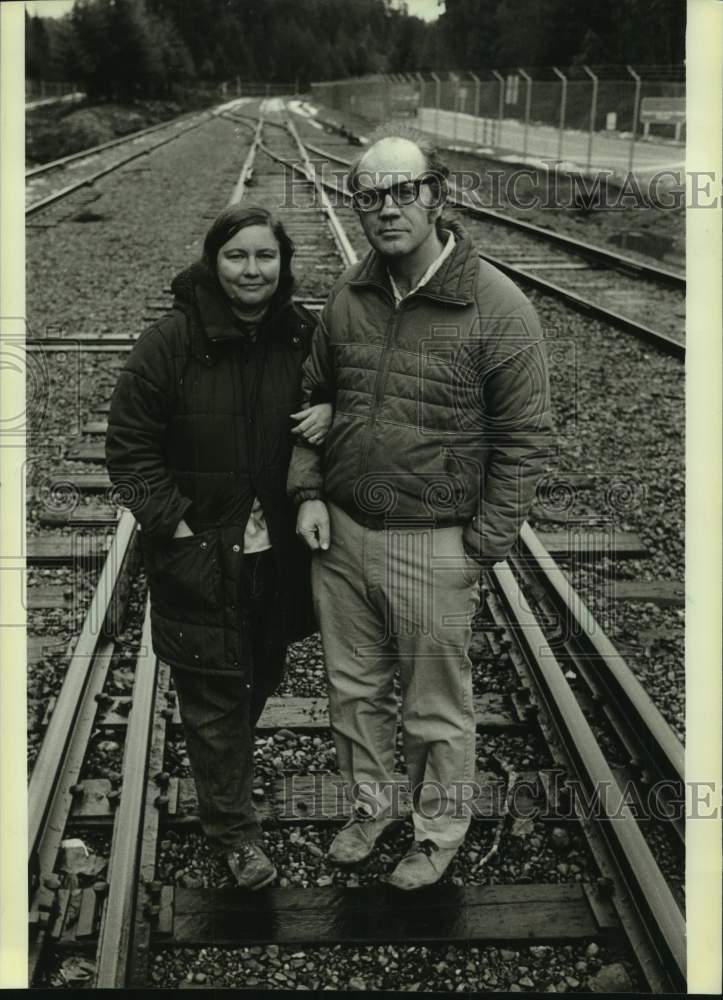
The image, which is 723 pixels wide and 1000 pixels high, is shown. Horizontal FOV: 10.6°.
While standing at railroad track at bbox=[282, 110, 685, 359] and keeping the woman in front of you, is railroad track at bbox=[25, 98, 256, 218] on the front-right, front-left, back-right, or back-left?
back-right

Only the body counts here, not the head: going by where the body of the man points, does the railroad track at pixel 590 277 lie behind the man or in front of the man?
behind

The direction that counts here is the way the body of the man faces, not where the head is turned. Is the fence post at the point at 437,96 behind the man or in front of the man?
behind

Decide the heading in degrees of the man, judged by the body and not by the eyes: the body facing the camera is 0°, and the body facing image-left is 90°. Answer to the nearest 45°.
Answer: approximately 45°
